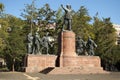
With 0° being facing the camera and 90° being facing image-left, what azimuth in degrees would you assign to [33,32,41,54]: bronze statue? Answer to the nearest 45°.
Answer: approximately 315°

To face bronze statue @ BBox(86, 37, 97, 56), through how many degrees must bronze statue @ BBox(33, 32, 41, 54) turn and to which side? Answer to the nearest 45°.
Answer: approximately 45° to its left
